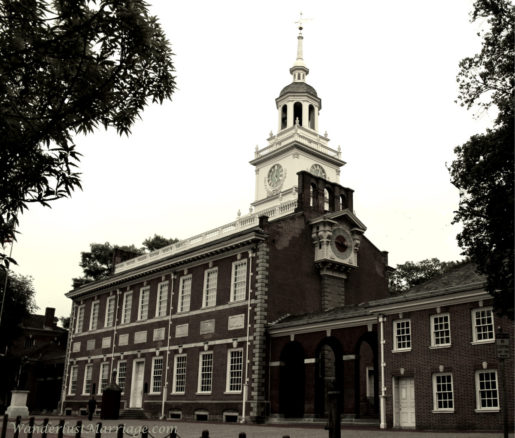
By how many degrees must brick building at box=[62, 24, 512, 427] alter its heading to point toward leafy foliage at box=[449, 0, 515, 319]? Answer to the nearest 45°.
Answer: approximately 45° to its left
